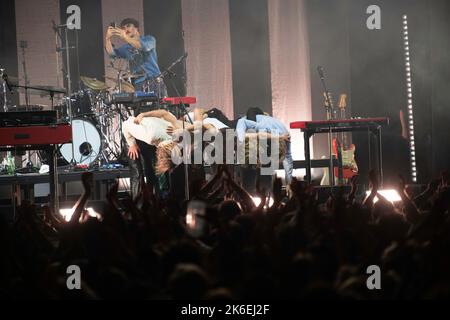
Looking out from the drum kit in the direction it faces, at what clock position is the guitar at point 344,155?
The guitar is roughly at 8 o'clock from the drum kit.

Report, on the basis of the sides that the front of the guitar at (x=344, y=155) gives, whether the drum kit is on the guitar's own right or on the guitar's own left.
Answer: on the guitar's own right

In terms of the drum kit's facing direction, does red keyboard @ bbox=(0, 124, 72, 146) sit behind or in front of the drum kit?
in front

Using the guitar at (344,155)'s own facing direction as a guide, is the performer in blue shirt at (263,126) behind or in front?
in front

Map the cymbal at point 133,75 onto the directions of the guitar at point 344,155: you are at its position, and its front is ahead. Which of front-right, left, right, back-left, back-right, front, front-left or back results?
right

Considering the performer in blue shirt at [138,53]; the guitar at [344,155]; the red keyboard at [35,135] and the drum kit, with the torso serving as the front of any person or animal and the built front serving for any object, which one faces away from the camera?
the red keyboard

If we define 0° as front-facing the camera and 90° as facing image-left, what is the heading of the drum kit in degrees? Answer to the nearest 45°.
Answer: approximately 45°

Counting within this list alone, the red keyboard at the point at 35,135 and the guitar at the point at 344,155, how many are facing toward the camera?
1

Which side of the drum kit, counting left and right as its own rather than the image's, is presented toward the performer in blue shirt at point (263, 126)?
left

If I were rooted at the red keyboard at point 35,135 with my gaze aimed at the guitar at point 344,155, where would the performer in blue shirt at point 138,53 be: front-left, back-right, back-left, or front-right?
front-left

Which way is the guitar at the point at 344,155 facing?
toward the camera

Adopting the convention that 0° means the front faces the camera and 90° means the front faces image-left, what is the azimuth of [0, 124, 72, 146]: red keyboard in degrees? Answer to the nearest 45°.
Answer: approximately 180°
